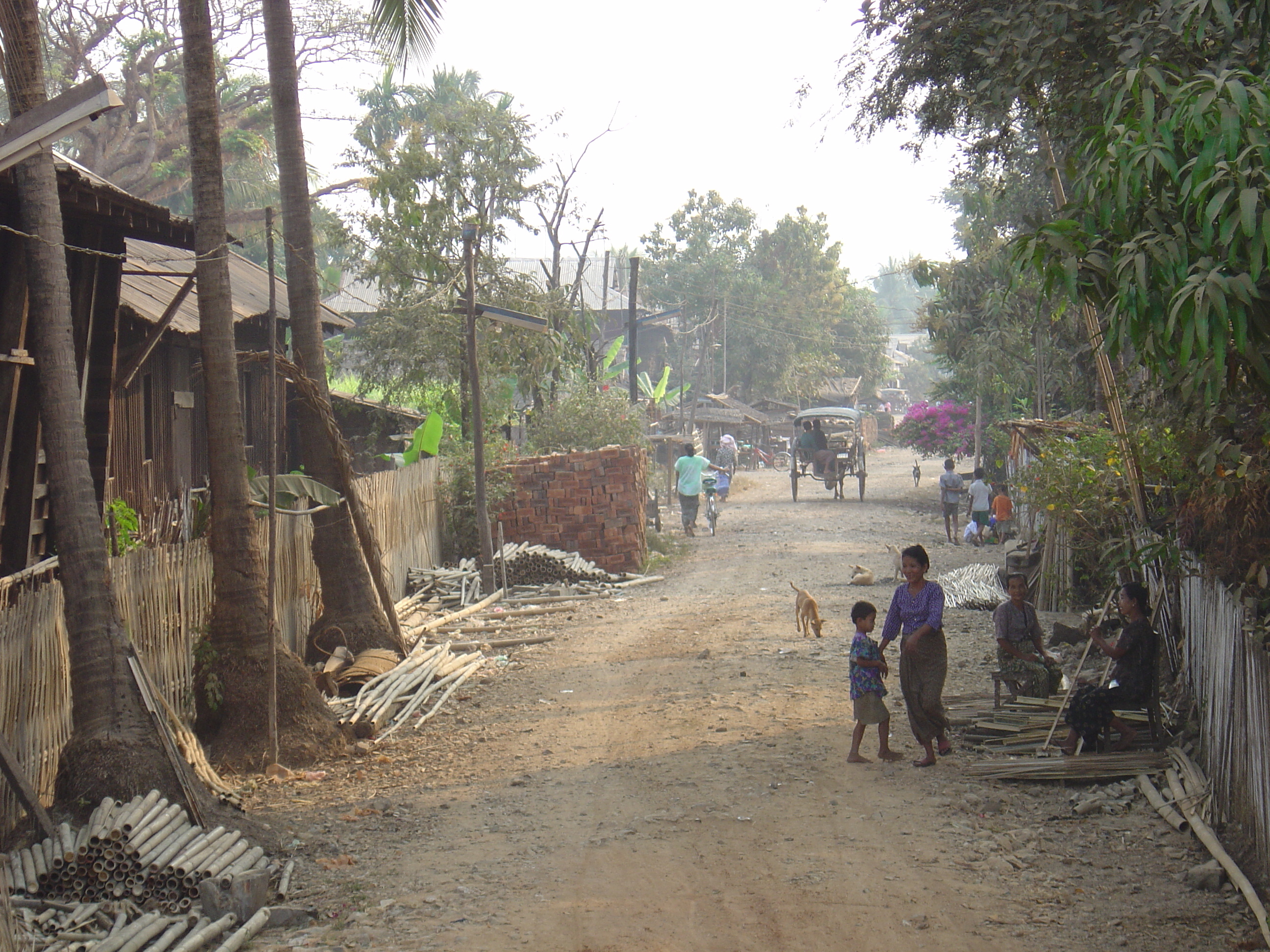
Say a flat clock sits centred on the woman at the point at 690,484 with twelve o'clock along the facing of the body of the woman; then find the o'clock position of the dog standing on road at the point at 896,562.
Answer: The dog standing on road is roughly at 5 o'clock from the woman.

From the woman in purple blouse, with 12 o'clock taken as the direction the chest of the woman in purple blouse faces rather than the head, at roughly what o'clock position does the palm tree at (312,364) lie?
The palm tree is roughly at 2 o'clock from the woman in purple blouse.

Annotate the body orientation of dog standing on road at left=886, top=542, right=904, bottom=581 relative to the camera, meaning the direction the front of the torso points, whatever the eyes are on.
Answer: to the viewer's left

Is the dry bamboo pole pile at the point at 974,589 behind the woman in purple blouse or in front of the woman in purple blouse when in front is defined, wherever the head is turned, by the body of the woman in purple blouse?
behind

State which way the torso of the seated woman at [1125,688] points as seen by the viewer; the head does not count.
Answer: to the viewer's left

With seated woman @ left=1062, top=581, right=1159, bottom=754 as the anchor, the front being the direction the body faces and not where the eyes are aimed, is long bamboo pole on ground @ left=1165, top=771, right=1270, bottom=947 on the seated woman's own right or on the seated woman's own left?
on the seated woman's own left

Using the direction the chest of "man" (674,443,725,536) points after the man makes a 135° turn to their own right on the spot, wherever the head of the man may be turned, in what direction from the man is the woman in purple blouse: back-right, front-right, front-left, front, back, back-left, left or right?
front-right

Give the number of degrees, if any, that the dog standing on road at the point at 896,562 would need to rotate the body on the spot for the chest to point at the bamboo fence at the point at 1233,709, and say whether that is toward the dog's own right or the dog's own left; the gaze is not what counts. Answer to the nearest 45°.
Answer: approximately 90° to the dog's own left

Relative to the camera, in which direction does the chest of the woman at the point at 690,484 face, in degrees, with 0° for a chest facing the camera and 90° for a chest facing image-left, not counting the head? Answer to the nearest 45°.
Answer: approximately 180°

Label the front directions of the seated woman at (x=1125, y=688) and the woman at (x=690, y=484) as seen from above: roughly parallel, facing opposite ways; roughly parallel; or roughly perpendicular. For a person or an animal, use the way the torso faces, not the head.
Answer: roughly perpendicular

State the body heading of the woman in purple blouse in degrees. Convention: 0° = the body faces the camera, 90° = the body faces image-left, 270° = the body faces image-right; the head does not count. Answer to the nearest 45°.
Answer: approximately 45°
